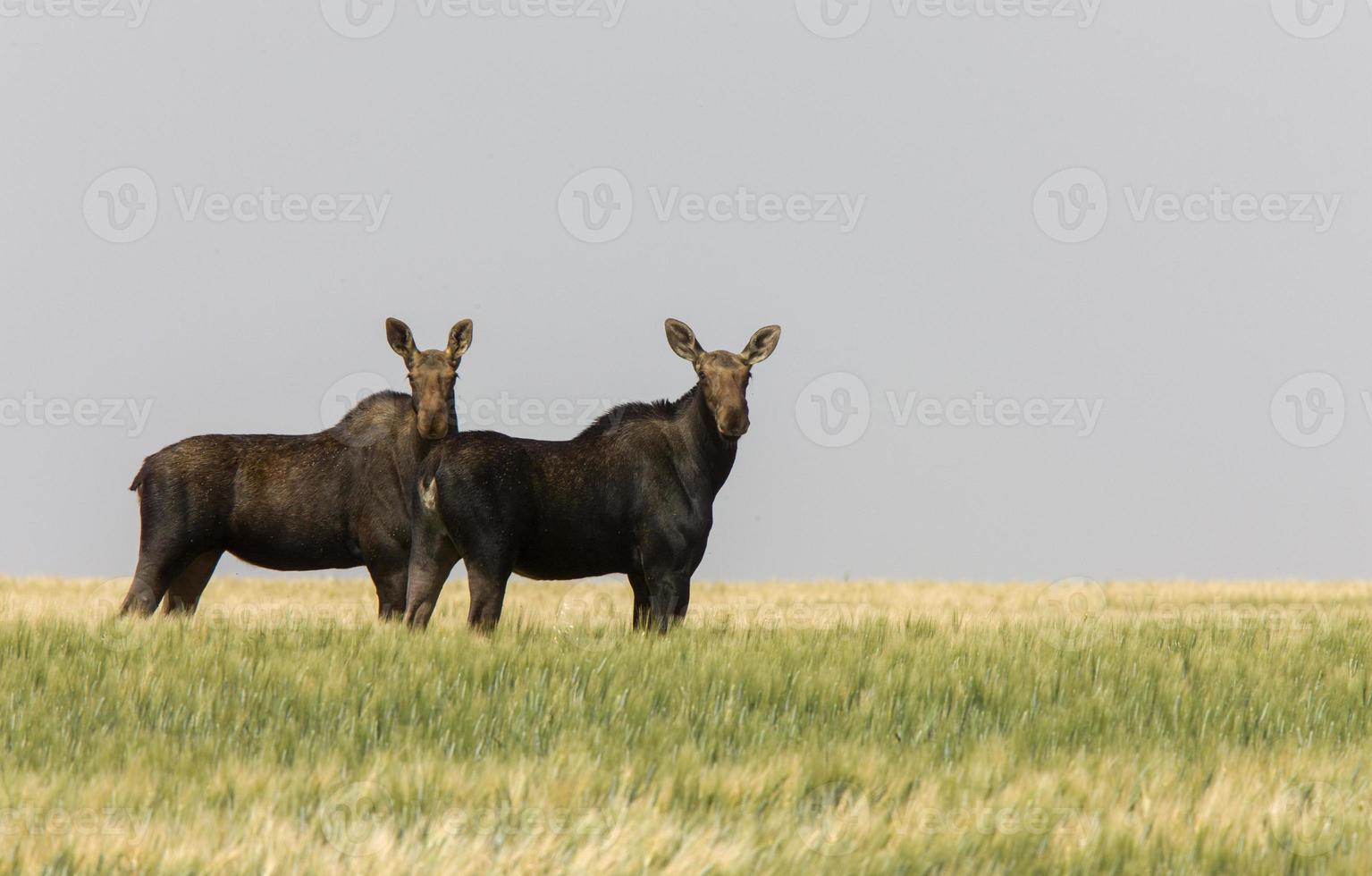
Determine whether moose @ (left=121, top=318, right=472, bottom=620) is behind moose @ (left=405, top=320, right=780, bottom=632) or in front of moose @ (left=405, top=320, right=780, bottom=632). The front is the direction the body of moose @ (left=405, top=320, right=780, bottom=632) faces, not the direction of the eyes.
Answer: behind

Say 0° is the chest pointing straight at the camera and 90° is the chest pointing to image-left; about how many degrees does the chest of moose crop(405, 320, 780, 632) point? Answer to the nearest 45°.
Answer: approximately 270°

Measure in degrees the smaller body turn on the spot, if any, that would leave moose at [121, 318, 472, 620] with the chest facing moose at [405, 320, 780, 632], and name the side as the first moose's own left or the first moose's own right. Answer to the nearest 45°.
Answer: approximately 45° to the first moose's own right

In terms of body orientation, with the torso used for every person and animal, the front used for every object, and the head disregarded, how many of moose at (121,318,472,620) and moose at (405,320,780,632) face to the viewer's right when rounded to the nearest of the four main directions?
2

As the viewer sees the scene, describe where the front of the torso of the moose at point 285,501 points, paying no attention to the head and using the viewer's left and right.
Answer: facing to the right of the viewer

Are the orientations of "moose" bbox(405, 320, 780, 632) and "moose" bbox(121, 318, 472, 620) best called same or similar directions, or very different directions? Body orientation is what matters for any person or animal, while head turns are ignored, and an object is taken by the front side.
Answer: same or similar directions
